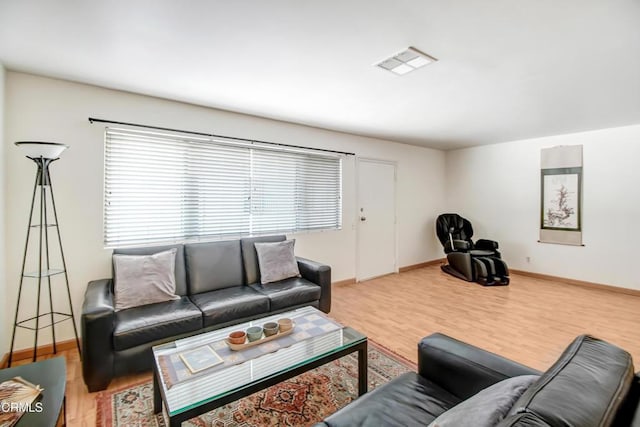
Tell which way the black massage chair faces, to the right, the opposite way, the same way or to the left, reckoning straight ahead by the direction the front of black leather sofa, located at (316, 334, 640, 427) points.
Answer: the opposite way

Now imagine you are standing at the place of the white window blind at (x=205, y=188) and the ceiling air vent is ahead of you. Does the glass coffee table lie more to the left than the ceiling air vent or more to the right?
right

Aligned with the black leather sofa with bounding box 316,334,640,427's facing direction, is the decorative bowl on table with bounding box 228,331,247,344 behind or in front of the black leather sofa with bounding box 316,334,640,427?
in front

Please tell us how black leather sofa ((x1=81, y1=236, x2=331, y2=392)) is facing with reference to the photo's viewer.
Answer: facing the viewer and to the right of the viewer

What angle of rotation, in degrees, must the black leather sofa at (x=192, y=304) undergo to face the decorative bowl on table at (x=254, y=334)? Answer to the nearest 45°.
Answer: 0° — it already faces it

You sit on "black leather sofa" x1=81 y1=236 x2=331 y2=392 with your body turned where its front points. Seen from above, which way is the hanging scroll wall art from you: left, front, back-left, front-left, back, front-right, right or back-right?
front-left

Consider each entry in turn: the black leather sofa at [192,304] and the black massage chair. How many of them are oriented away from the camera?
0

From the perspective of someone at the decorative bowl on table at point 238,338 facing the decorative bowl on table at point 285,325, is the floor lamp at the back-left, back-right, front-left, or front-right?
back-left
